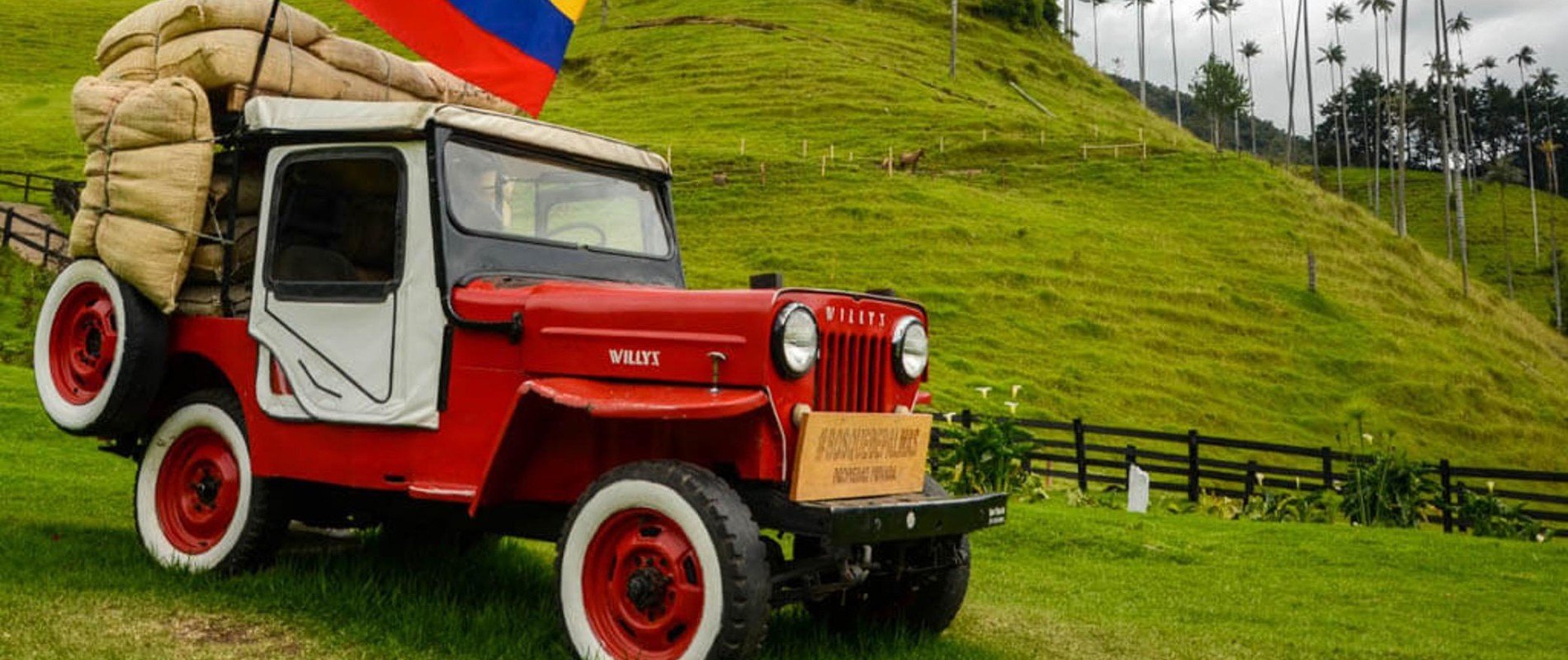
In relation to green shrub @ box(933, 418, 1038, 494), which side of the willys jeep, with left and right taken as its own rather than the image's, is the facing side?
left

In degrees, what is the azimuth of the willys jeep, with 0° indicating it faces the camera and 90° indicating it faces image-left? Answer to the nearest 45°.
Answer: approximately 315°

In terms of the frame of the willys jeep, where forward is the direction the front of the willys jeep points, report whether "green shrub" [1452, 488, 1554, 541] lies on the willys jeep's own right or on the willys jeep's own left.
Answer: on the willys jeep's own left

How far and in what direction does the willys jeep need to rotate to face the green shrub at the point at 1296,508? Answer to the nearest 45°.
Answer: approximately 90° to its left
